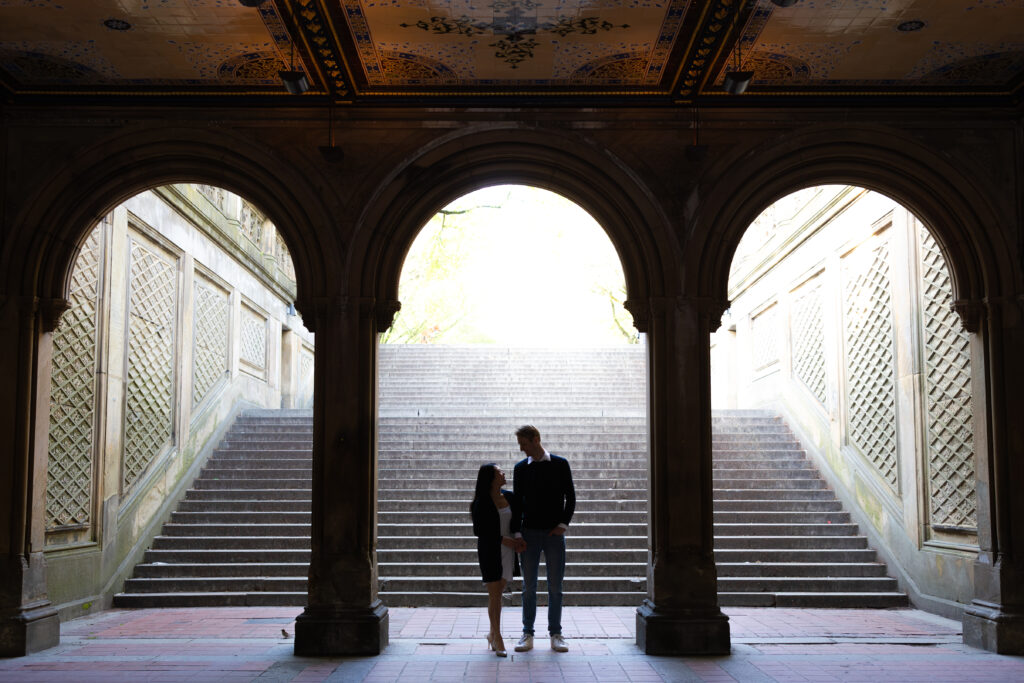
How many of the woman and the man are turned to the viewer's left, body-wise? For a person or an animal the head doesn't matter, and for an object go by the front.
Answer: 0

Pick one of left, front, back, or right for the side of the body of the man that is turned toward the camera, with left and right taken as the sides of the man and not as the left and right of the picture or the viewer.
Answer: front

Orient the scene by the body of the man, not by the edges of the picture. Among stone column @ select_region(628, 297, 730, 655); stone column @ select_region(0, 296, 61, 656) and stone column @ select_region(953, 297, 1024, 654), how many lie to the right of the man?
1

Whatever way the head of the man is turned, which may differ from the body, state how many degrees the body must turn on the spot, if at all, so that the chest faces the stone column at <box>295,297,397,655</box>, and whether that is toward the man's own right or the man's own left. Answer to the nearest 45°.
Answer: approximately 90° to the man's own right

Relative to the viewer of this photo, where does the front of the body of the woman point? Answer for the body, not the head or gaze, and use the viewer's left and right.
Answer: facing the viewer and to the right of the viewer

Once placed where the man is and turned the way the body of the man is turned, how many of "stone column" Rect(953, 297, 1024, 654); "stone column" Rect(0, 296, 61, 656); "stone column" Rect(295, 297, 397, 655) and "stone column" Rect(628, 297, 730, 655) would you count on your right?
2

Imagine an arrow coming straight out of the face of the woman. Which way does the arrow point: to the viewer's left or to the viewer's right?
to the viewer's right
